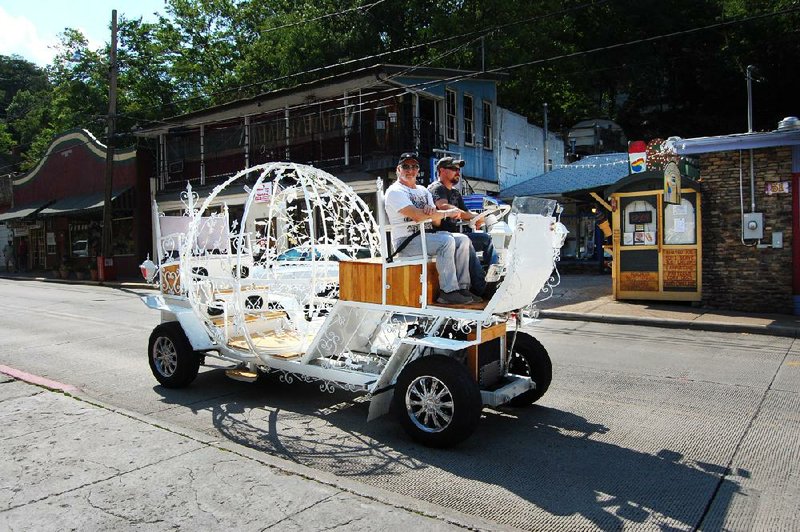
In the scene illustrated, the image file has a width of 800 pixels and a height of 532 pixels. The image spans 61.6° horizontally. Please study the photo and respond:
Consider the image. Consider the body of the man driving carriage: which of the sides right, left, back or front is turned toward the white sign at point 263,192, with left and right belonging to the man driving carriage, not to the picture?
back

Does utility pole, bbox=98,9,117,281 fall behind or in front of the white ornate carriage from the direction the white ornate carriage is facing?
behind

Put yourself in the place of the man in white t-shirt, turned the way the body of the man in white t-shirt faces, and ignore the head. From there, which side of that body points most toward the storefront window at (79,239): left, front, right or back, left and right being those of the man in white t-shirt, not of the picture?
back

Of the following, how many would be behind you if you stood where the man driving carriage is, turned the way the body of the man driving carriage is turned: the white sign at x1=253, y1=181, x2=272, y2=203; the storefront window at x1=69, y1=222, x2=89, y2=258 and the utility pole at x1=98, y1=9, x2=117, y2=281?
3

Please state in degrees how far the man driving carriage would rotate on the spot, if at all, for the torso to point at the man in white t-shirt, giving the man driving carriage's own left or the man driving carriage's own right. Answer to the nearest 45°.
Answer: approximately 45° to the man driving carriage's own right

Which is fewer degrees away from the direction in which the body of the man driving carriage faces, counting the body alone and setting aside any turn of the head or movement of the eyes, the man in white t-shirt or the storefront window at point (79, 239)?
the man in white t-shirt

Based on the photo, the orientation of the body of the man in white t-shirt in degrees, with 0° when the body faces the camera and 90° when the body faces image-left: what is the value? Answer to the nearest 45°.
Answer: approximately 315°

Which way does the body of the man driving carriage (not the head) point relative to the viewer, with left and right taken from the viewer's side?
facing the viewer and to the right of the viewer

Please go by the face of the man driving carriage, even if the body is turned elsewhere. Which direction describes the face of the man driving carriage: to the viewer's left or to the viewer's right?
to the viewer's right

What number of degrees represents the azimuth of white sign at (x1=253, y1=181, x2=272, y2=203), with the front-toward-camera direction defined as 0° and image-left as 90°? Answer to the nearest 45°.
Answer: approximately 0°

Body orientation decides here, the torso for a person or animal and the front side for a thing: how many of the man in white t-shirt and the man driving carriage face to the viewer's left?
0

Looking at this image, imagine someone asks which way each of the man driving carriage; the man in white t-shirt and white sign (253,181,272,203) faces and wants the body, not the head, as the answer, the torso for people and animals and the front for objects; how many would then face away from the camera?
0

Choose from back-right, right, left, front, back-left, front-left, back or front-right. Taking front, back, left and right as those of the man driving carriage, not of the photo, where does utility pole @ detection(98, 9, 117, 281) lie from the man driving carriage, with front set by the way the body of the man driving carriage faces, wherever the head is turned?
back

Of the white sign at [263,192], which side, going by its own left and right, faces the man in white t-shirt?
front

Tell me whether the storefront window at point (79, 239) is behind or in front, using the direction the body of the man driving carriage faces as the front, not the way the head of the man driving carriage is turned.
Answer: behind
